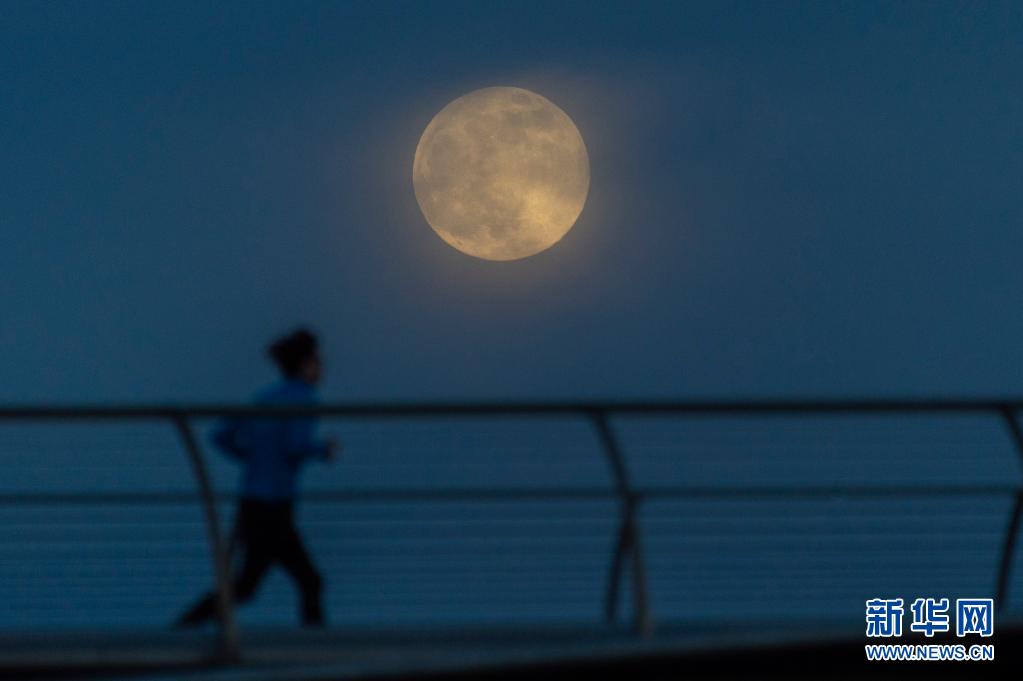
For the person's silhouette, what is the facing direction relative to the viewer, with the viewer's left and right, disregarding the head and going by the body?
facing to the right of the viewer

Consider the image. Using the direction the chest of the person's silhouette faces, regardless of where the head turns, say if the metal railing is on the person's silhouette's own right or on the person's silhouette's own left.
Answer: on the person's silhouette's own right
